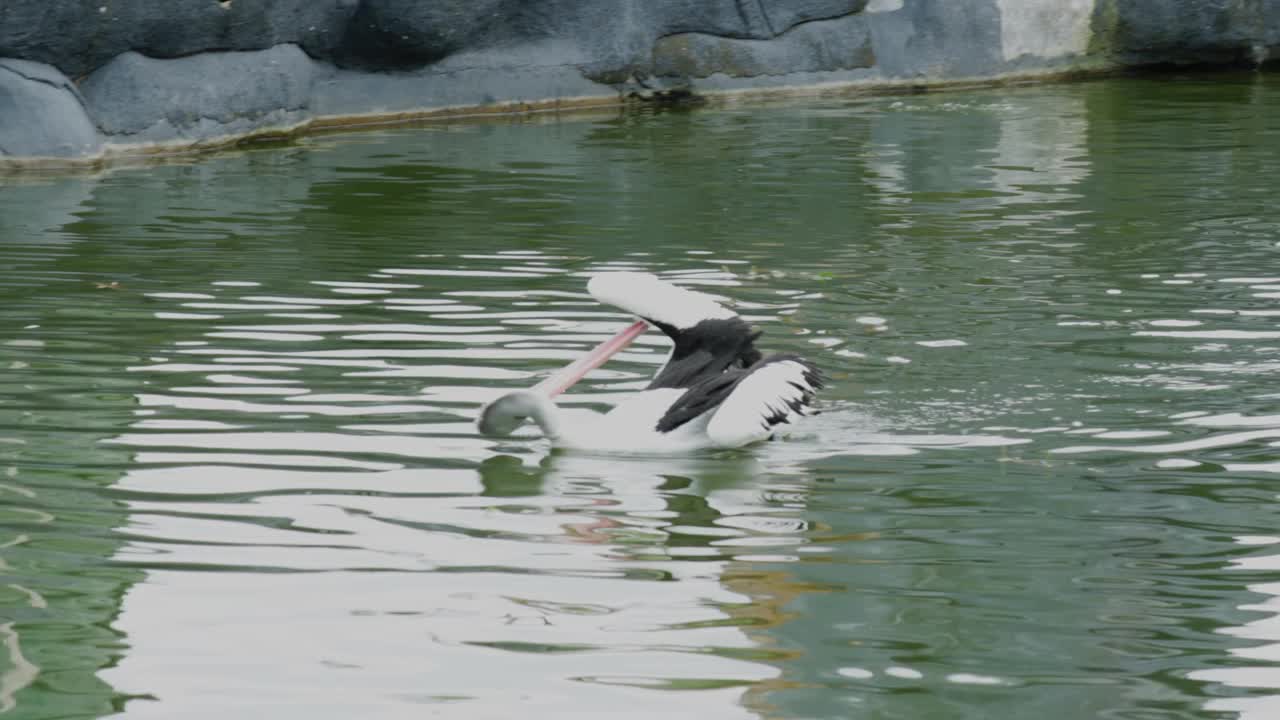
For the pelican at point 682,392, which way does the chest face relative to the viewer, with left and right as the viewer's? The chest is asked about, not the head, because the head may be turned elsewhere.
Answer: facing to the left of the viewer

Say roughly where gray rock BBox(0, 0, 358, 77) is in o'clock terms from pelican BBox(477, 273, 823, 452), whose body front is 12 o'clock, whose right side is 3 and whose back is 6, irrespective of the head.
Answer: The gray rock is roughly at 2 o'clock from the pelican.

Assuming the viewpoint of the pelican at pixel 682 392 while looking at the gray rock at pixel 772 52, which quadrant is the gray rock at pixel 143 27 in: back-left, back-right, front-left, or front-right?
front-left

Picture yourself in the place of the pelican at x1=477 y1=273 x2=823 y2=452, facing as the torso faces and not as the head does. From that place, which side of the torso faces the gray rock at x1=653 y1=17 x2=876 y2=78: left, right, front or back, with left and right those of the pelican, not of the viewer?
right

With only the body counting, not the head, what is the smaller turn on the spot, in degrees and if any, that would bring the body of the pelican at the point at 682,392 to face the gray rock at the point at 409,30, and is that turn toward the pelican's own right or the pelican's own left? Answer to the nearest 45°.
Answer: approximately 90° to the pelican's own right

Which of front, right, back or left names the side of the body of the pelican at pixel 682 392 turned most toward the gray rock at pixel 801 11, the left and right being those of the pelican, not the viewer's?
right
